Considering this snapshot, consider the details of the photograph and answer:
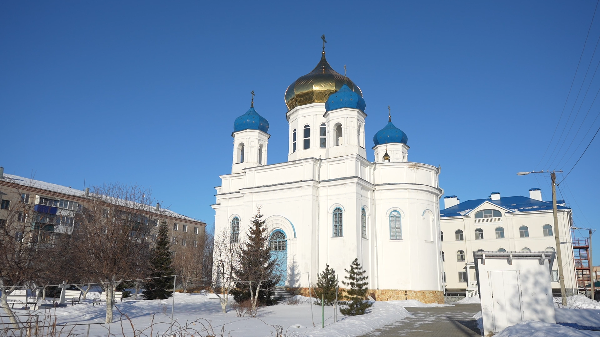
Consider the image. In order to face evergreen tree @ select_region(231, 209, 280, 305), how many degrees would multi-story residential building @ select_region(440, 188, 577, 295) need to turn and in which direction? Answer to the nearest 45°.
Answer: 0° — it already faces it

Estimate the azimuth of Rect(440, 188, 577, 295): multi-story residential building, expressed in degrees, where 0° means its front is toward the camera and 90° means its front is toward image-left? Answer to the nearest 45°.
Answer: approximately 0°

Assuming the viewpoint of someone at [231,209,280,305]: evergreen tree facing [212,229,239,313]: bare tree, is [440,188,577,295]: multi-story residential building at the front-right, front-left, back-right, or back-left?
back-right

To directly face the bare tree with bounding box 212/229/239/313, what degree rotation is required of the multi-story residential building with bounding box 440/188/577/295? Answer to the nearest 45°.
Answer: approximately 45° to its right

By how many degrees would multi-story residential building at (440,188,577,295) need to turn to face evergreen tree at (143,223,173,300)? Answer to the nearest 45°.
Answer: approximately 45° to its right
